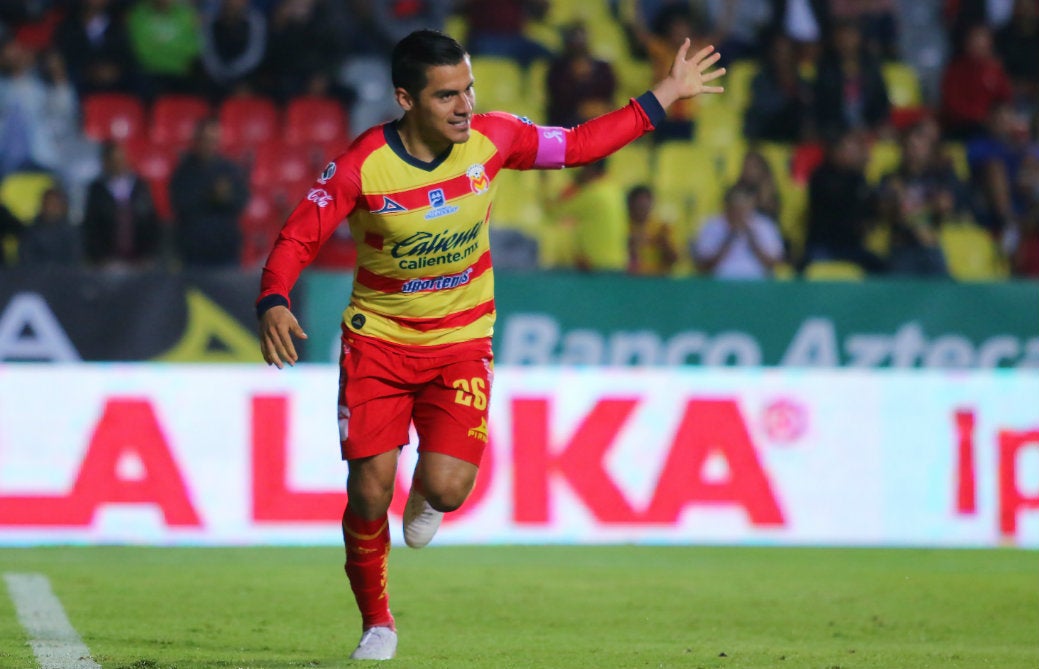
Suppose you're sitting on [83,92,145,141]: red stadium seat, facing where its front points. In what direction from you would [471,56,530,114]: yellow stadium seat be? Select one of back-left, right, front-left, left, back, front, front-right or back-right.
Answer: left

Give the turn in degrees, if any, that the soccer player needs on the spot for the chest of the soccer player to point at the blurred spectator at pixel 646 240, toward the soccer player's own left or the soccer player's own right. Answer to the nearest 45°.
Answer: approximately 135° to the soccer player's own left

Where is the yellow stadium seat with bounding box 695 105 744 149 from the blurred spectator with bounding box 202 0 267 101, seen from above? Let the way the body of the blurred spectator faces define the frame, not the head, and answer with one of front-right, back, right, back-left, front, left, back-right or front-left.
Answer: left

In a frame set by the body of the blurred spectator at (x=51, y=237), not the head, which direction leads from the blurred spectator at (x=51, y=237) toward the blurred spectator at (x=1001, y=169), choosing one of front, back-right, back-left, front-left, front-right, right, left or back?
left

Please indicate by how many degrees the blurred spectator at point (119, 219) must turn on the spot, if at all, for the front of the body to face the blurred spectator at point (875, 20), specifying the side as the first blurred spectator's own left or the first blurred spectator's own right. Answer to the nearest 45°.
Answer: approximately 90° to the first blurred spectator's own left

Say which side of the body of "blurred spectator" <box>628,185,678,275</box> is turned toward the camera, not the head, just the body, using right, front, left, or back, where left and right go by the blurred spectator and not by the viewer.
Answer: front

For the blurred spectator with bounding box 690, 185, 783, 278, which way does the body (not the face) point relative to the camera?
toward the camera

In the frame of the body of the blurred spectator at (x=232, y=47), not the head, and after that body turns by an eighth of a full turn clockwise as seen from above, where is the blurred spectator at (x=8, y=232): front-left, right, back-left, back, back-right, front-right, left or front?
front

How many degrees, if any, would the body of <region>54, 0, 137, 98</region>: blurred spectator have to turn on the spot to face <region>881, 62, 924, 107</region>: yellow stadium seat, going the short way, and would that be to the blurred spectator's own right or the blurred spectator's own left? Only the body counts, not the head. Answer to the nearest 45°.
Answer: approximately 90° to the blurred spectator's own left

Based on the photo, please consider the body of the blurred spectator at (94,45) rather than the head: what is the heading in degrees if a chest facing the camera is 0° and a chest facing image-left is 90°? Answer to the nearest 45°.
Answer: approximately 0°

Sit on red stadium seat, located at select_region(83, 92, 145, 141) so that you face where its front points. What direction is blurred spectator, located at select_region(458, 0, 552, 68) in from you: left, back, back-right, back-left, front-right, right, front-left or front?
left

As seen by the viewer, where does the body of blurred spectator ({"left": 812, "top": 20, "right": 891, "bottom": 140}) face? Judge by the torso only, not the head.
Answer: toward the camera

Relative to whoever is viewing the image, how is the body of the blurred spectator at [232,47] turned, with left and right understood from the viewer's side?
facing the viewer
